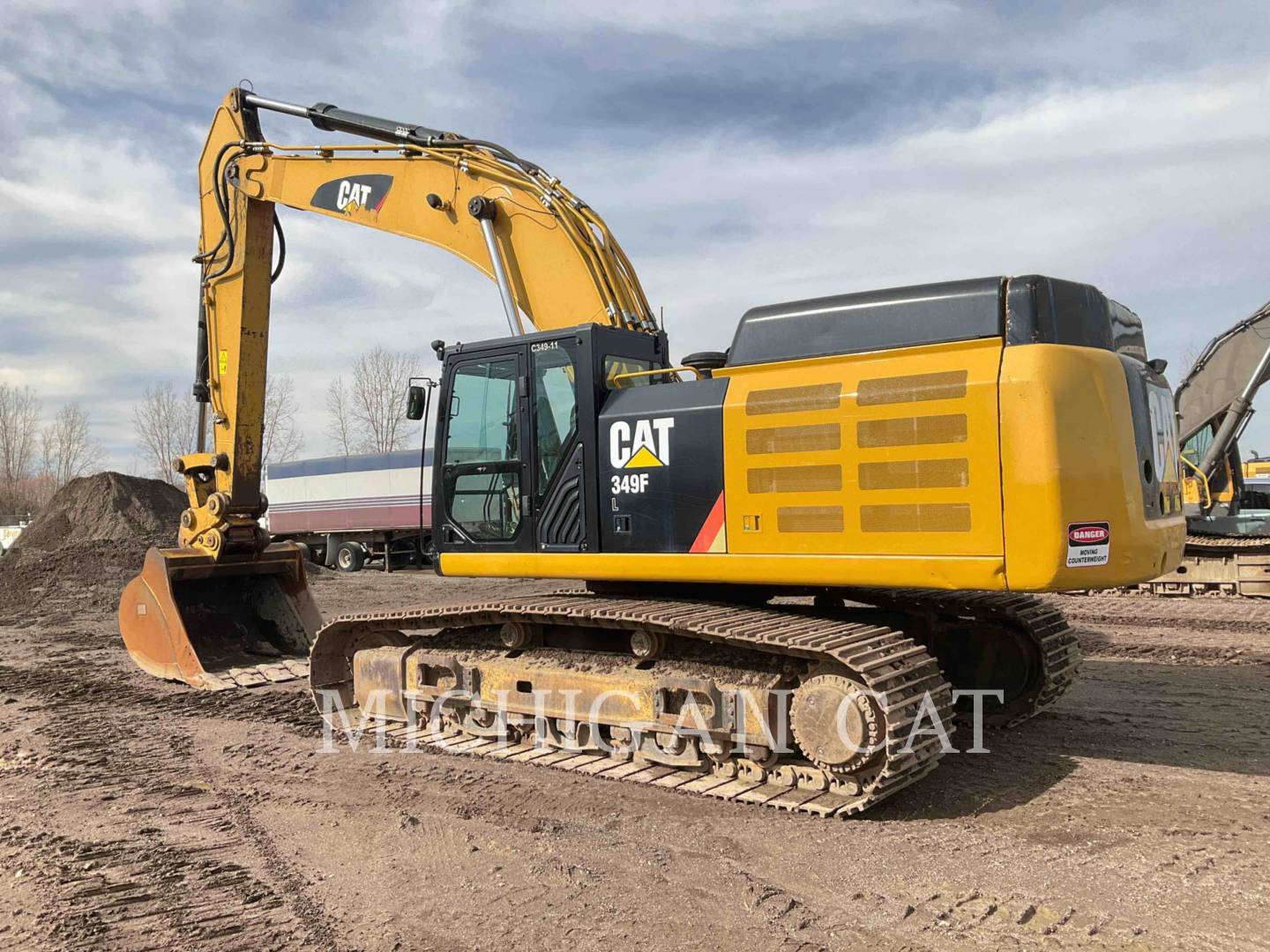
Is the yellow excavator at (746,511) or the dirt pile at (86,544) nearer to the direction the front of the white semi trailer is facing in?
the yellow excavator

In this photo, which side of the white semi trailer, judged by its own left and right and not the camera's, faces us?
right

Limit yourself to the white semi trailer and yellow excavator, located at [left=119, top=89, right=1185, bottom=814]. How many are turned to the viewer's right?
1

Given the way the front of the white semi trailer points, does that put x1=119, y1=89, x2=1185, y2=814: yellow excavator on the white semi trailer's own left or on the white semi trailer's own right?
on the white semi trailer's own right

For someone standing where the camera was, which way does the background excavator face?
facing to the right of the viewer

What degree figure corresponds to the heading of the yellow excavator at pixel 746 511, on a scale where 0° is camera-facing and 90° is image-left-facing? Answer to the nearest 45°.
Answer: approximately 135°

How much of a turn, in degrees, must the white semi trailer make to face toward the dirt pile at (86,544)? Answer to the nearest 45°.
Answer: approximately 135° to its right

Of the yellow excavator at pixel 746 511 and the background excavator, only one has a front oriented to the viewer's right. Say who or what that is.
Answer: the background excavator

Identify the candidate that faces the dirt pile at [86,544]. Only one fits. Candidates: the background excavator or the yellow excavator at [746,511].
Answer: the yellow excavator

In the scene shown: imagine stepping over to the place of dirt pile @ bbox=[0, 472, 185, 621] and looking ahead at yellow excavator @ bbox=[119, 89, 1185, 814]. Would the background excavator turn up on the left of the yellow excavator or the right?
left

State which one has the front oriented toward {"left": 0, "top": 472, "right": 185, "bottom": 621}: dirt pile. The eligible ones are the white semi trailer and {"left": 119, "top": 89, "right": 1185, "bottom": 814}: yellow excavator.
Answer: the yellow excavator

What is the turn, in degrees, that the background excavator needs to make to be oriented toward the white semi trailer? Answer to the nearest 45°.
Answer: approximately 180°
